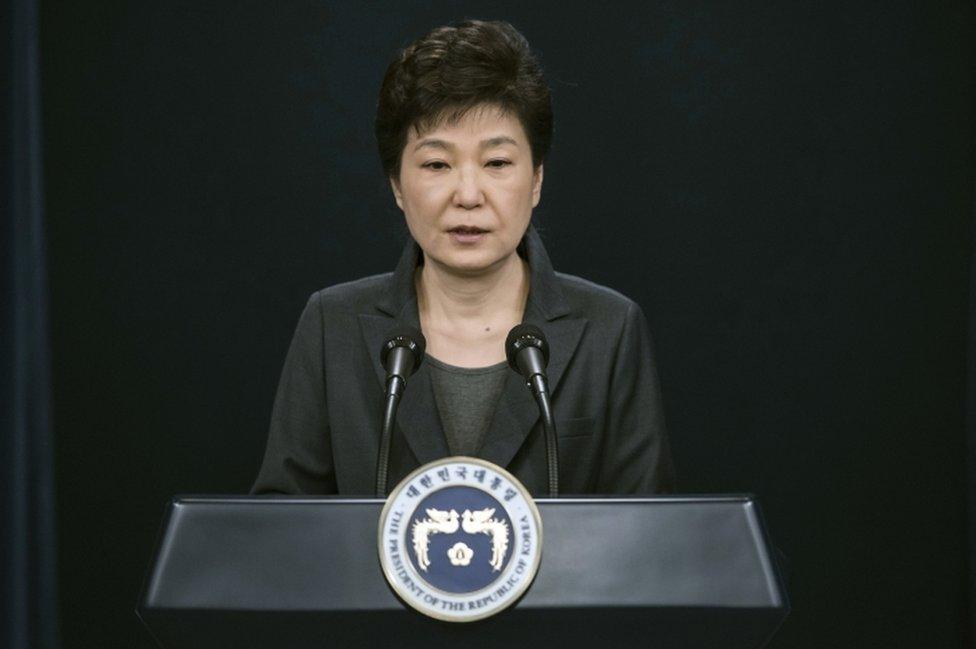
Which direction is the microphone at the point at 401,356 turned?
away from the camera

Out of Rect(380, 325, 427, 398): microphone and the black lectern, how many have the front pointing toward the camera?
1

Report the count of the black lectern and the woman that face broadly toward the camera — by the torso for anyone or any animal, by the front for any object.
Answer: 2

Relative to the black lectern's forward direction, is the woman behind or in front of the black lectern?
behind

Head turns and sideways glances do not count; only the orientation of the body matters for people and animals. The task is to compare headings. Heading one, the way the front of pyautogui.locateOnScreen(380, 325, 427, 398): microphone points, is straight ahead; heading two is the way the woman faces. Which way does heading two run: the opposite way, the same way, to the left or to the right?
the opposite way

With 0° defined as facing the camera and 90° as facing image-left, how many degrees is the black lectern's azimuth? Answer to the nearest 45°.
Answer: approximately 0°
